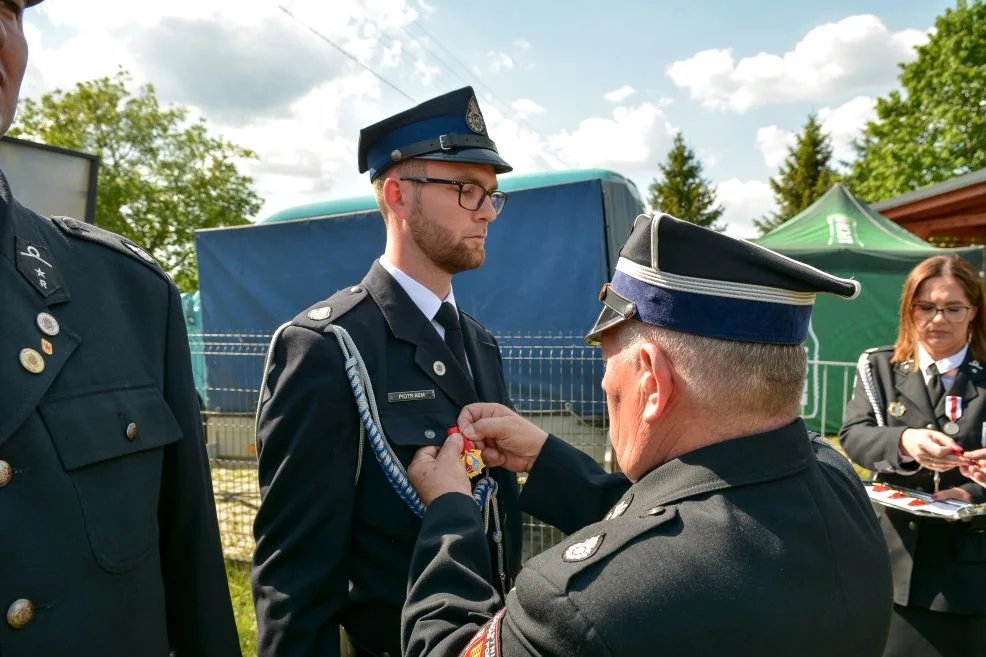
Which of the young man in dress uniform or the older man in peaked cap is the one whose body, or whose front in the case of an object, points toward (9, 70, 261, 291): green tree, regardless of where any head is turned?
the older man in peaked cap

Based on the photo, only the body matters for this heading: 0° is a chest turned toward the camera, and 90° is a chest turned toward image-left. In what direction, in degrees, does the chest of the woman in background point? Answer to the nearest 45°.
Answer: approximately 0°

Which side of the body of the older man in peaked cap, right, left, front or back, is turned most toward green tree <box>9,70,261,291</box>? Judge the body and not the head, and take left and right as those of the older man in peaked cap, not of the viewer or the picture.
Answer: front

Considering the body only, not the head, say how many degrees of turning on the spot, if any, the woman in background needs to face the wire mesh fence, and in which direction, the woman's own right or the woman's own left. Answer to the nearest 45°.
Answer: approximately 90° to the woman's own right

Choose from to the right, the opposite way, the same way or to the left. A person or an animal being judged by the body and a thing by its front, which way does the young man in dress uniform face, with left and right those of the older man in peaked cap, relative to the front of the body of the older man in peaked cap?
the opposite way

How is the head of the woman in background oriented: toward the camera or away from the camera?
toward the camera

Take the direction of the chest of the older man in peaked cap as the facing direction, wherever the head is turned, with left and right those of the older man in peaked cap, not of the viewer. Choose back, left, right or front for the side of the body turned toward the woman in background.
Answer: right

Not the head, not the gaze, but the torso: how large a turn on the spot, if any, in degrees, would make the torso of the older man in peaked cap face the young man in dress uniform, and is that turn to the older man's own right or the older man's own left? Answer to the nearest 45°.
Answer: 0° — they already face them

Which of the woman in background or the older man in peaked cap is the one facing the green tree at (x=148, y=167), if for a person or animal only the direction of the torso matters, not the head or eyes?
the older man in peaked cap

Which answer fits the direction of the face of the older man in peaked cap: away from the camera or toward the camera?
away from the camera

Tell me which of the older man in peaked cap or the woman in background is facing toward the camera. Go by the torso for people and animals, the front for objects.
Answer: the woman in background

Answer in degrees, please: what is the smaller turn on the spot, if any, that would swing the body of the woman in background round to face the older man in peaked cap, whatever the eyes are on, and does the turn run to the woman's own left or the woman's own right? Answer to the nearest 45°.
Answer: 0° — they already face them

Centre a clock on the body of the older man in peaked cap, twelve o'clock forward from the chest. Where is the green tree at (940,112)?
The green tree is roughly at 2 o'clock from the older man in peaked cap.

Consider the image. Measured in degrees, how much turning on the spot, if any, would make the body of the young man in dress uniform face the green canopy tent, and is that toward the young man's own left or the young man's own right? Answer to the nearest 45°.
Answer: approximately 90° to the young man's own left

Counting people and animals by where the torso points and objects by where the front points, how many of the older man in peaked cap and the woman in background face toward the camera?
1

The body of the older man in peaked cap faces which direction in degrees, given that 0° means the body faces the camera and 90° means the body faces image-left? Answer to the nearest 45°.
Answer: approximately 135°

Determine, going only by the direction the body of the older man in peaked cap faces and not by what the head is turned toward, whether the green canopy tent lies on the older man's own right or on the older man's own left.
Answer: on the older man's own right

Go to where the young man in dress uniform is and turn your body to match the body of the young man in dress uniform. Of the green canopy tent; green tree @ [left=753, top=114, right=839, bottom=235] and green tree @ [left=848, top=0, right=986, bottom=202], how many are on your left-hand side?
3

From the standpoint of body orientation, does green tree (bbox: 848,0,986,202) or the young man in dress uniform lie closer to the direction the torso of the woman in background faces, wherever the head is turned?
the young man in dress uniform

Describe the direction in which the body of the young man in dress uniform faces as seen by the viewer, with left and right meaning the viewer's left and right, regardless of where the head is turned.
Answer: facing the viewer and to the right of the viewer
